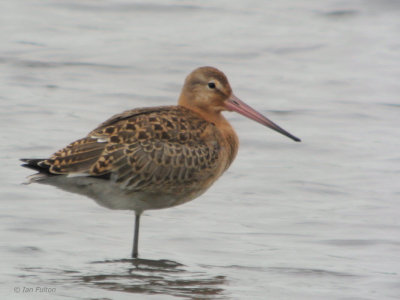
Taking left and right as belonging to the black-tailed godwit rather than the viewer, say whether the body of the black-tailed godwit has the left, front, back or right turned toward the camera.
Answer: right
